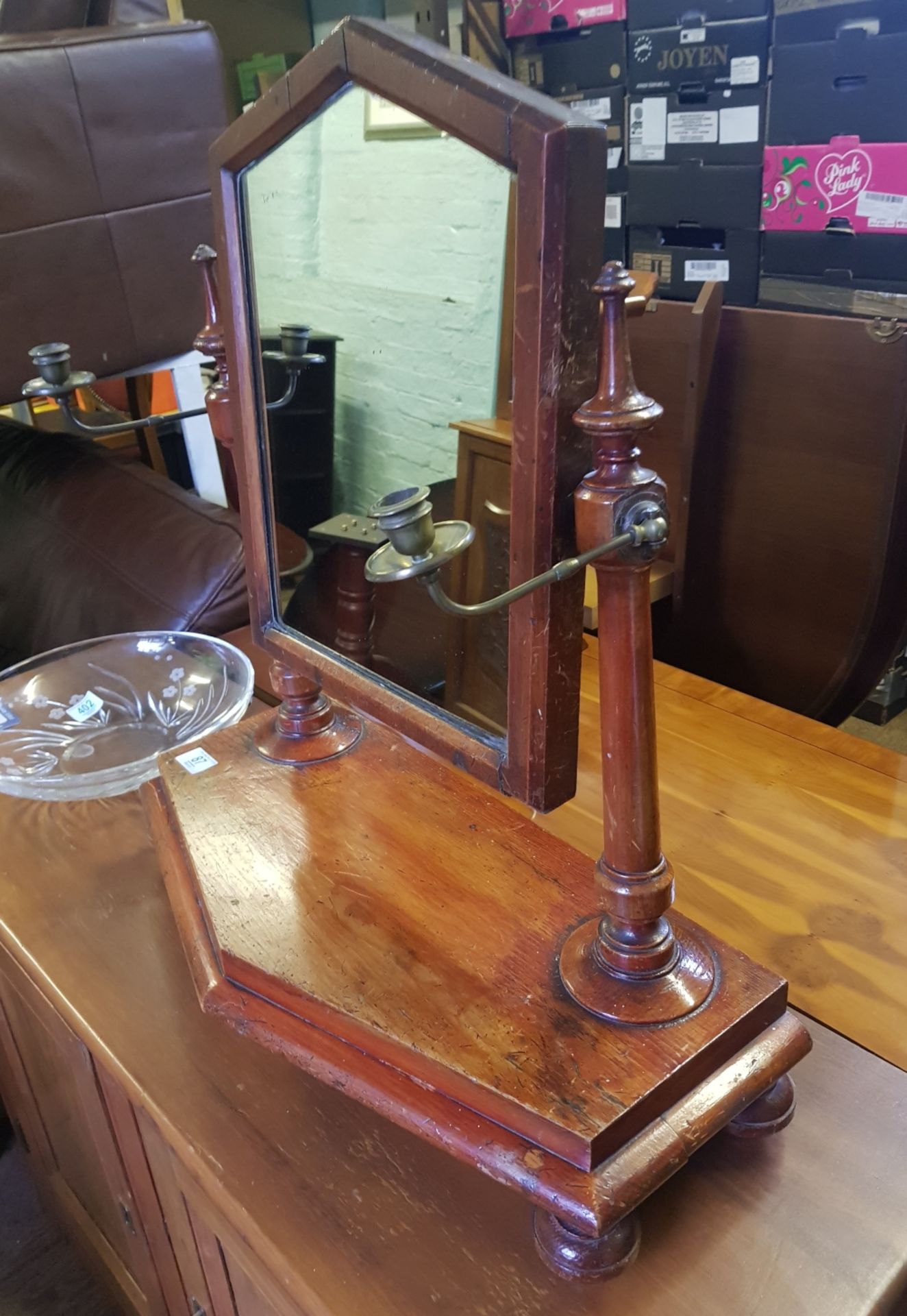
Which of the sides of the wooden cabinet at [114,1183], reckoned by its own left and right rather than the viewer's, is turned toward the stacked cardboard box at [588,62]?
back

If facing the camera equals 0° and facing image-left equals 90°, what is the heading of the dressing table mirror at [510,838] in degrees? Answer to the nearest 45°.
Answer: approximately 45°

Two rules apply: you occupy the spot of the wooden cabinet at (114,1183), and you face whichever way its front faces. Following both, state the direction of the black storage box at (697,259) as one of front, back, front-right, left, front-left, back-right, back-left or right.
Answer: back

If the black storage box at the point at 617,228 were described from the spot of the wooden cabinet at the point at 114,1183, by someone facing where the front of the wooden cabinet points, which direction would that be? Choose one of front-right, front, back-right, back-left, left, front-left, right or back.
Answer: back

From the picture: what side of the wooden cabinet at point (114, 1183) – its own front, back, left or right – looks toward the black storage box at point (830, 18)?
back

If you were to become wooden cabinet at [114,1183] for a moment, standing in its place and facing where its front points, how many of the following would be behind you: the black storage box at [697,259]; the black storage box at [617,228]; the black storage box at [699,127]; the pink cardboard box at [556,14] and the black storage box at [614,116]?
5

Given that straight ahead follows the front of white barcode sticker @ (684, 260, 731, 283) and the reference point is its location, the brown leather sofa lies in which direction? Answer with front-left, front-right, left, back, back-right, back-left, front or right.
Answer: front-right

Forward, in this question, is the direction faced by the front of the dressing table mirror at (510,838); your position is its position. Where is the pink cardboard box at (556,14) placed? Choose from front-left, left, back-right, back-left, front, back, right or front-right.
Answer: back-right

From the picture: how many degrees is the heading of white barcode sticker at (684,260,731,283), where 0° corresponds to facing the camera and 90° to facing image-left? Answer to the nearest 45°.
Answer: approximately 0°

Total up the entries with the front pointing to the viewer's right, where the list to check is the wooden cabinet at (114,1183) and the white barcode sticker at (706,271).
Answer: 0

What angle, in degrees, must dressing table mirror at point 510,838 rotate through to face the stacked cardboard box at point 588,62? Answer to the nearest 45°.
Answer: approximately 135° to its right

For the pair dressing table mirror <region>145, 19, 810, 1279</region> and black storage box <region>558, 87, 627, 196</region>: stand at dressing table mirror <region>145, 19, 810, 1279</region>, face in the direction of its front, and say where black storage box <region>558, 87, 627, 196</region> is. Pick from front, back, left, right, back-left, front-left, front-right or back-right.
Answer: back-right
